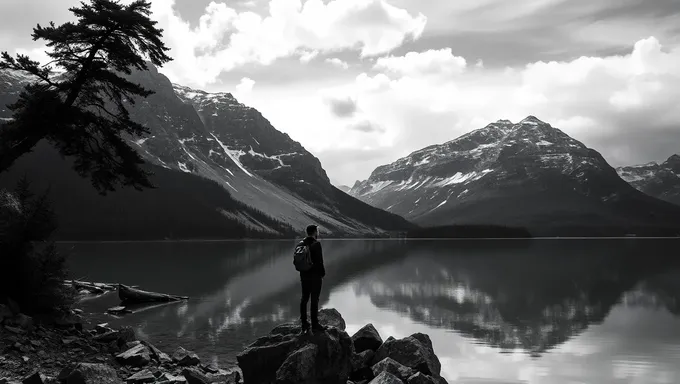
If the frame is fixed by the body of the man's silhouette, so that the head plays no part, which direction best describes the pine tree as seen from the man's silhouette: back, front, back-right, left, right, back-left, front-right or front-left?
back-left

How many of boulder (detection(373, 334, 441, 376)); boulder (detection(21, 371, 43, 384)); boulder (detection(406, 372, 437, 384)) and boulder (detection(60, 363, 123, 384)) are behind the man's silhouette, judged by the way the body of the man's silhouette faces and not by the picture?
2

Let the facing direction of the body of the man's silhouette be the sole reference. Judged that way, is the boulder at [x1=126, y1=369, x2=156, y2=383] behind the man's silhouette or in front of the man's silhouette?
behind

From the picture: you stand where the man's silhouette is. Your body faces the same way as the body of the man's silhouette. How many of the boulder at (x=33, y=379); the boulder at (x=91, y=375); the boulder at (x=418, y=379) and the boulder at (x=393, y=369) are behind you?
2

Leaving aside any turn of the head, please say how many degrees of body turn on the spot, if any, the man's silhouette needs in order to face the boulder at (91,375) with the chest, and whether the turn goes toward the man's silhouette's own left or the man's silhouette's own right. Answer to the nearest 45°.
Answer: approximately 180°

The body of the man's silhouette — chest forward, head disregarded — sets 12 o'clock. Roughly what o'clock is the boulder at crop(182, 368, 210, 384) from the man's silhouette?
The boulder is roughly at 7 o'clock from the man's silhouette.

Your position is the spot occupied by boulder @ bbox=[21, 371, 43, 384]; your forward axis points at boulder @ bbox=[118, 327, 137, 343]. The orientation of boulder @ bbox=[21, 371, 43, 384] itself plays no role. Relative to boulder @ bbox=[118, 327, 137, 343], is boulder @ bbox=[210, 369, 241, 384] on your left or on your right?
right

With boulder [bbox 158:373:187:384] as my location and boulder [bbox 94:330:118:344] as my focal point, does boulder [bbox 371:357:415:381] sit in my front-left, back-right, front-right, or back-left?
back-right
